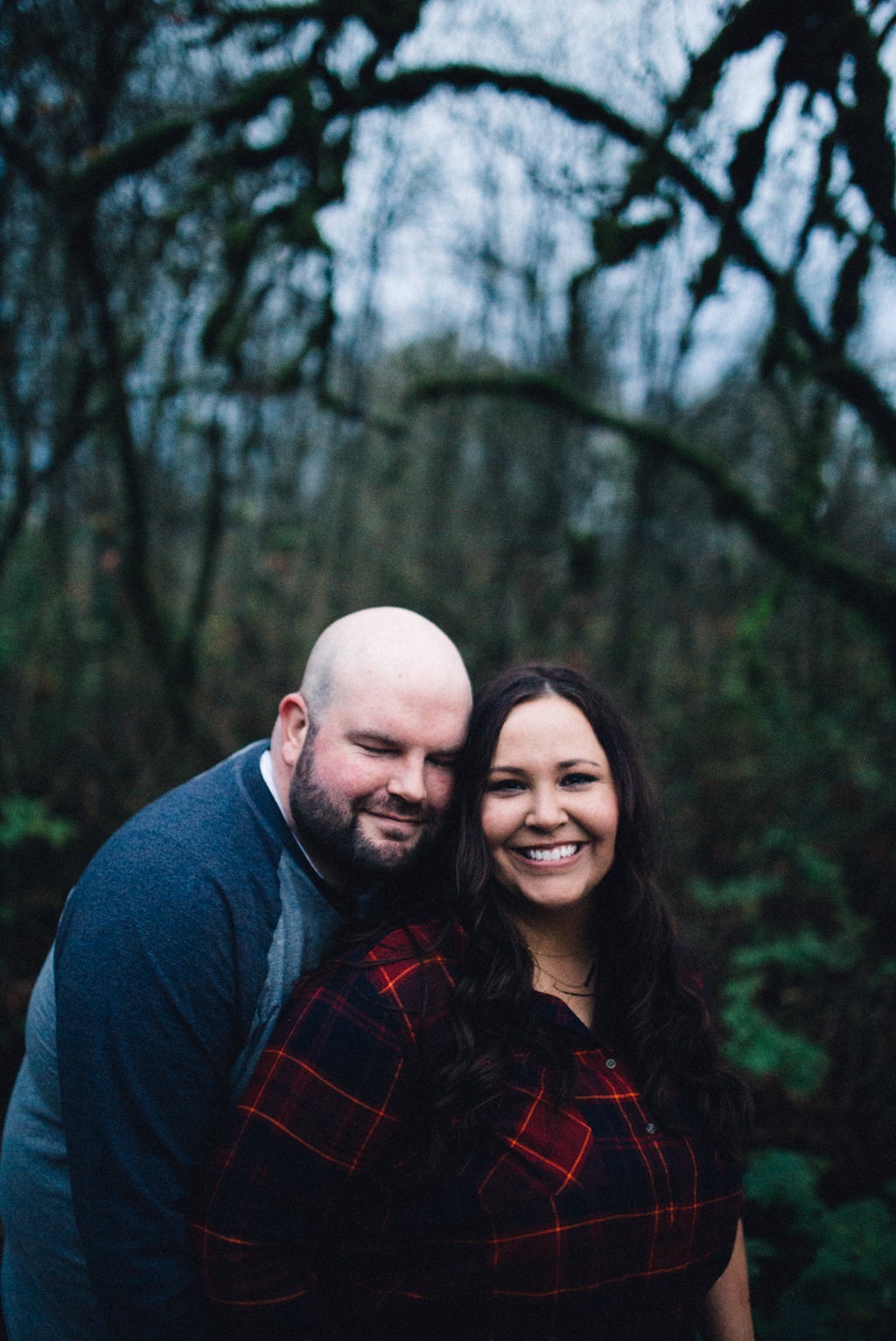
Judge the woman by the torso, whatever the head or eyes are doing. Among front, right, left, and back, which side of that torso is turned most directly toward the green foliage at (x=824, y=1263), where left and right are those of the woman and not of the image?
left

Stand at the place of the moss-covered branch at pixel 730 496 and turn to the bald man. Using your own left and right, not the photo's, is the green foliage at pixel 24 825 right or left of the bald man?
right

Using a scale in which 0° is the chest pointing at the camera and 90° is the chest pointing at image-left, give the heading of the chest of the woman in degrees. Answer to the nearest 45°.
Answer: approximately 315°

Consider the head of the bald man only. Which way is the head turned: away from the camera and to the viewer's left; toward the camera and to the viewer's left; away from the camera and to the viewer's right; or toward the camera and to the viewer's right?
toward the camera and to the viewer's right

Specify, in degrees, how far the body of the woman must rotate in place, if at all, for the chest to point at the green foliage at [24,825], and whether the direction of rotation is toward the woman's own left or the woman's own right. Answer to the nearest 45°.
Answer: approximately 180°
